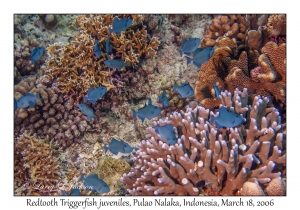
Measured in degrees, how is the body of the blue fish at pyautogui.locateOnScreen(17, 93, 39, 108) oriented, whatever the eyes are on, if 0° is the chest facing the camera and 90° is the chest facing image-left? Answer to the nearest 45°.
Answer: approximately 90°

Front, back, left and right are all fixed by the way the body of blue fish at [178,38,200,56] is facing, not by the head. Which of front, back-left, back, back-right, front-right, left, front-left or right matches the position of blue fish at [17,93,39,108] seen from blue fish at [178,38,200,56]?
back

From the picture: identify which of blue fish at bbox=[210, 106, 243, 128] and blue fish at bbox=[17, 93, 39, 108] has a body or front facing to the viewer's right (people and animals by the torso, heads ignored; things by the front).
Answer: blue fish at bbox=[210, 106, 243, 128]

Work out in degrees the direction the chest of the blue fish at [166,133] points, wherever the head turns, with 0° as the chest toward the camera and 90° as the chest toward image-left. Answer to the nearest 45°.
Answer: approximately 270°

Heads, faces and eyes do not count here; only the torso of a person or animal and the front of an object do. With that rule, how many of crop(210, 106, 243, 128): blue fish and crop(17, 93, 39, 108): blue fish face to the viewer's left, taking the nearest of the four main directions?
1

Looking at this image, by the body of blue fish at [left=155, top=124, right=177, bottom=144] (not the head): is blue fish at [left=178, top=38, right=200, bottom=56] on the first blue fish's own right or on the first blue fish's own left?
on the first blue fish's own left

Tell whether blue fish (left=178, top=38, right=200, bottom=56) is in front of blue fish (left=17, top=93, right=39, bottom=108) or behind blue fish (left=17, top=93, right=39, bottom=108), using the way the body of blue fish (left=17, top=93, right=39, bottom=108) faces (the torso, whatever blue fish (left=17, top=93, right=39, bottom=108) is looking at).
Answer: behind
